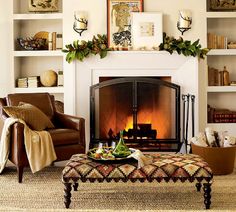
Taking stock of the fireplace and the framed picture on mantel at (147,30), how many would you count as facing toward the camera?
2

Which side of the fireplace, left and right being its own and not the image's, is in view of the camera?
front

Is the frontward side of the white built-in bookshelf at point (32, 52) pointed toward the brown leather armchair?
yes

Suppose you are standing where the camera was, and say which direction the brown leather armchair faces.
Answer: facing the viewer and to the right of the viewer

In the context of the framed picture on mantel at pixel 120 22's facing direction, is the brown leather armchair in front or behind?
in front

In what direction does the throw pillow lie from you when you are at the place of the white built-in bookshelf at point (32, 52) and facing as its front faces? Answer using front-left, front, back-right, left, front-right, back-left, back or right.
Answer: front

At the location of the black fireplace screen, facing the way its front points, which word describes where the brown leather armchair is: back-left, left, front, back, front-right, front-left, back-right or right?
front-right

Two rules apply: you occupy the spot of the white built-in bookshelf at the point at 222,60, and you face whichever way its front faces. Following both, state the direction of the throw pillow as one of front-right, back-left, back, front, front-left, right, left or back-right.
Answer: front-right

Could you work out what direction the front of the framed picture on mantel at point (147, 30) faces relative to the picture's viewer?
facing the viewer

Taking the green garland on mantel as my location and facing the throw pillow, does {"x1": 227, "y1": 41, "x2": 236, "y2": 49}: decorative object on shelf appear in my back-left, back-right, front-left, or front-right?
back-left

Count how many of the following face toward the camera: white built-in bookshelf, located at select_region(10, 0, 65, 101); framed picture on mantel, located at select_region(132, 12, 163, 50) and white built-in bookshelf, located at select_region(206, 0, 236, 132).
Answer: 3

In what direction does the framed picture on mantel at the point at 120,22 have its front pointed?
toward the camera

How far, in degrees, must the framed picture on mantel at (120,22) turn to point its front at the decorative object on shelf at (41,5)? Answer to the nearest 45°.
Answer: approximately 90° to its right

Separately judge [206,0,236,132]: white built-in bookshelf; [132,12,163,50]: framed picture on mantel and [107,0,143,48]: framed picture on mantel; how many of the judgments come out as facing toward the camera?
3

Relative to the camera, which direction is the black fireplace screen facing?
toward the camera
